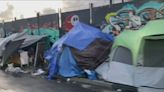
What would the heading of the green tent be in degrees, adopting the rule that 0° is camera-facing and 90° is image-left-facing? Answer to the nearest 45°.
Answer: approximately 0°

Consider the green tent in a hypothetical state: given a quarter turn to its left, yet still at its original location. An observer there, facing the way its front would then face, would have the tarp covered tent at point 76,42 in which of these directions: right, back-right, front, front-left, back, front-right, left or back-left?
back-left
